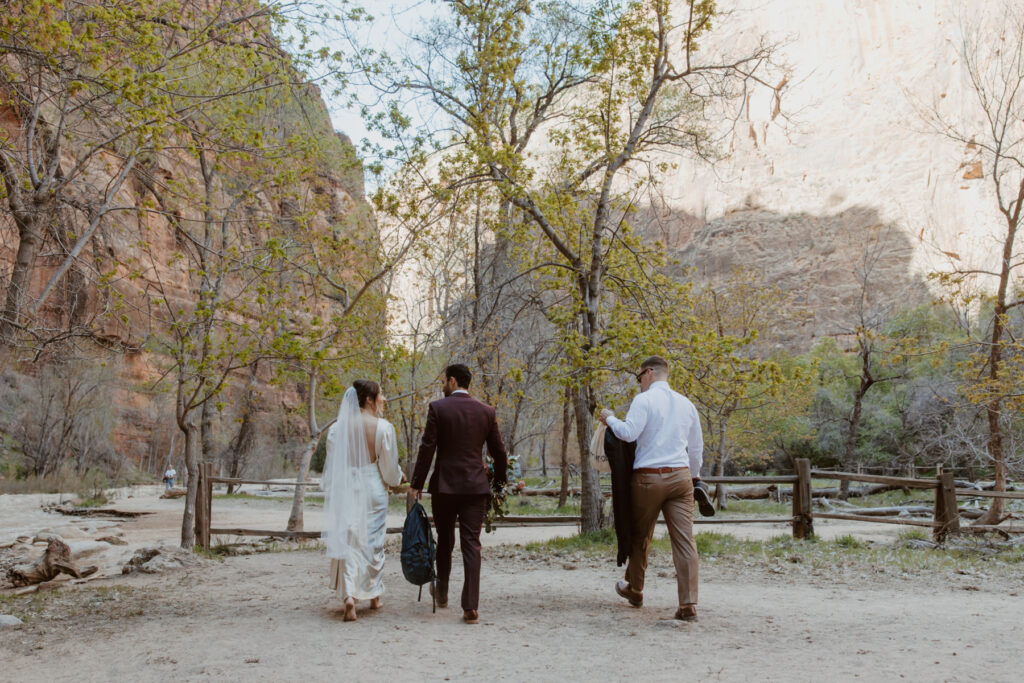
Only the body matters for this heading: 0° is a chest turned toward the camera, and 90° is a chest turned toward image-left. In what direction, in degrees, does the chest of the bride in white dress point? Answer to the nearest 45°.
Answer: approximately 225°

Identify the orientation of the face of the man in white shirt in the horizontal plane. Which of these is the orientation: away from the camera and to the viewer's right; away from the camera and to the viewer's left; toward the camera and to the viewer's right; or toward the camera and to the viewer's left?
away from the camera and to the viewer's left

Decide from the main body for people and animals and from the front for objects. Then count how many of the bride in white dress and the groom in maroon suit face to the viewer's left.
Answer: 0

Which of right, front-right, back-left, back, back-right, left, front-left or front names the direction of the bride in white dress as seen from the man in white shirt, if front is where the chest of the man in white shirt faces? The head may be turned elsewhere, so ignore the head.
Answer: front-left

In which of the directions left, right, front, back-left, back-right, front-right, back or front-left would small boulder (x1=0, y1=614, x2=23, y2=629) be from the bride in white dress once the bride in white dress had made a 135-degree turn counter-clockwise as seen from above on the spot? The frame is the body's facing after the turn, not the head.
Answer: front

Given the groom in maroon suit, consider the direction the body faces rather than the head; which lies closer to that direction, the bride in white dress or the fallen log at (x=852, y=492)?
the fallen log

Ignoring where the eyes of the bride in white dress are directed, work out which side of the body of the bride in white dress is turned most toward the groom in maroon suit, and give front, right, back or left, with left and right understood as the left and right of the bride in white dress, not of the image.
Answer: right

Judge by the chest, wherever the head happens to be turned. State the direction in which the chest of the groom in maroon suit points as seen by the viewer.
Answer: away from the camera

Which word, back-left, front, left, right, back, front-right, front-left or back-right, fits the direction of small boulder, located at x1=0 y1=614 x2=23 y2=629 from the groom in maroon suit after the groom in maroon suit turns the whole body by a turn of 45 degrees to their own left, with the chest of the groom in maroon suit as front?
front-left

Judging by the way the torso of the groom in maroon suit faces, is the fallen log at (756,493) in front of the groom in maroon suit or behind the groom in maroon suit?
in front

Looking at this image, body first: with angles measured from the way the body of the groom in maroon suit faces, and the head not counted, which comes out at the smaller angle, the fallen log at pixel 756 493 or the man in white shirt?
the fallen log

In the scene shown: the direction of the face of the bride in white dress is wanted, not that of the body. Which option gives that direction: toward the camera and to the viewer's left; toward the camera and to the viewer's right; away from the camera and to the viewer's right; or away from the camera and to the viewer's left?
away from the camera and to the viewer's right

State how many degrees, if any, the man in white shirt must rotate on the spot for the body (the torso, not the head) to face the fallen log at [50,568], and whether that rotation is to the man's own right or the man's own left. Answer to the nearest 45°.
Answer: approximately 45° to the man's own left

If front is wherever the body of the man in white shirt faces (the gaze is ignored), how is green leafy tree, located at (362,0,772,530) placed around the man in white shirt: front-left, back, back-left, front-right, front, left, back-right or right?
front-right
